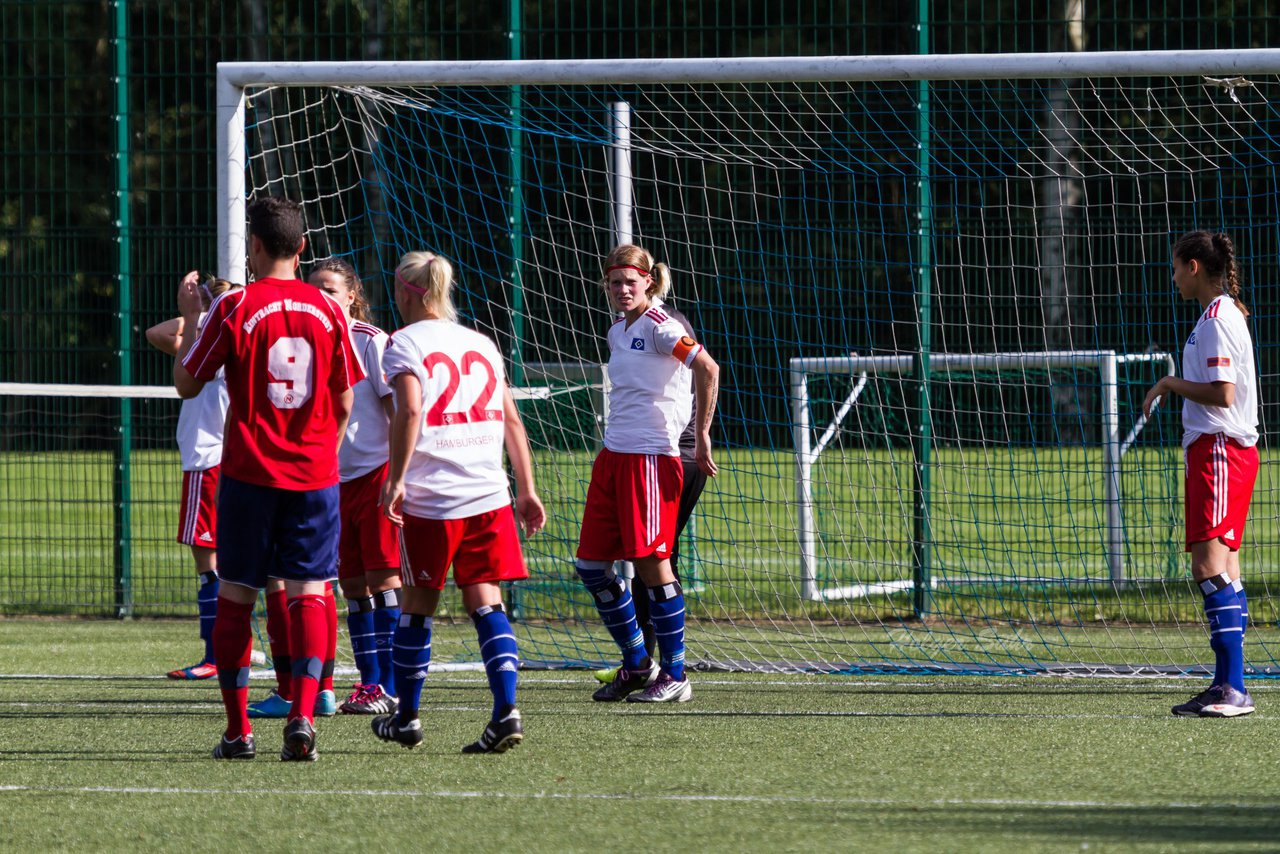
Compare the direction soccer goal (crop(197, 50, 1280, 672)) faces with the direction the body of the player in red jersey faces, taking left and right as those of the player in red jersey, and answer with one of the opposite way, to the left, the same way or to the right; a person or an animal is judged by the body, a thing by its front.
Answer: the opposite way

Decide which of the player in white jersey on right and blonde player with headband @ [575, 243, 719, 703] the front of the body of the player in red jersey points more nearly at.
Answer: the blonde player with headband

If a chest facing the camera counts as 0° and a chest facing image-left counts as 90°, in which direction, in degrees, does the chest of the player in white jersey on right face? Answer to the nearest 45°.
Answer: approximately 90°

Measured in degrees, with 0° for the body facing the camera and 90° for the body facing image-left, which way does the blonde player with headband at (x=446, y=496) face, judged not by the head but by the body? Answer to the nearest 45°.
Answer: approximately 135°

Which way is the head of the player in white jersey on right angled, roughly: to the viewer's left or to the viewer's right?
to the viewer's left

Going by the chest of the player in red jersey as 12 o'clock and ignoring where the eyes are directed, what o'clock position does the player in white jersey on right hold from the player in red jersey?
The player in white jersey on right is roughly at 3 o'clock from the player in red jersey.

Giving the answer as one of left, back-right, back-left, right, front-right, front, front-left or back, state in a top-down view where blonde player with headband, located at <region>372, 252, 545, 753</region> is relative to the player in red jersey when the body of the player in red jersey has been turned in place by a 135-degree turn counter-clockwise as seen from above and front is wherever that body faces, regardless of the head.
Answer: back-left

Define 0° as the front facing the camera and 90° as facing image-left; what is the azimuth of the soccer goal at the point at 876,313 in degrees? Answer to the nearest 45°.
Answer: approximately 0°

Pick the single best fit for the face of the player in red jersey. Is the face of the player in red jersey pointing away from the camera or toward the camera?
away from the camera

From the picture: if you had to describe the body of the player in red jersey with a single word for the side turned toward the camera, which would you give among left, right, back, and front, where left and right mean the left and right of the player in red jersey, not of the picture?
back
